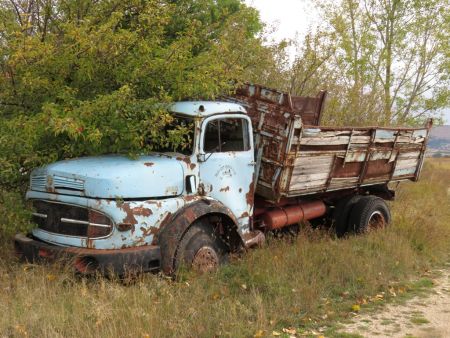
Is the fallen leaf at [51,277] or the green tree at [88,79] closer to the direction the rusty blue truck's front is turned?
the fallen leaf

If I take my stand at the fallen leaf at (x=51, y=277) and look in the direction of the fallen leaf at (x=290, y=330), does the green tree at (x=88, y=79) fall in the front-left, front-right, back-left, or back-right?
back-left

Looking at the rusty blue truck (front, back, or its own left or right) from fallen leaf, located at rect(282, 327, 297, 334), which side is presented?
left

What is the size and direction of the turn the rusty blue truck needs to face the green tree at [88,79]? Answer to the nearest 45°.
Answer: approximately 45° to its right

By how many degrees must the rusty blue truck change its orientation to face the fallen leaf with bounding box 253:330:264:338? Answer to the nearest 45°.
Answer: approximately 90° to its left

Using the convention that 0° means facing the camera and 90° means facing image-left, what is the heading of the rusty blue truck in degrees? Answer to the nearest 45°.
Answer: approximately 45°

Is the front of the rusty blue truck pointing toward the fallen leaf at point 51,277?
yes
